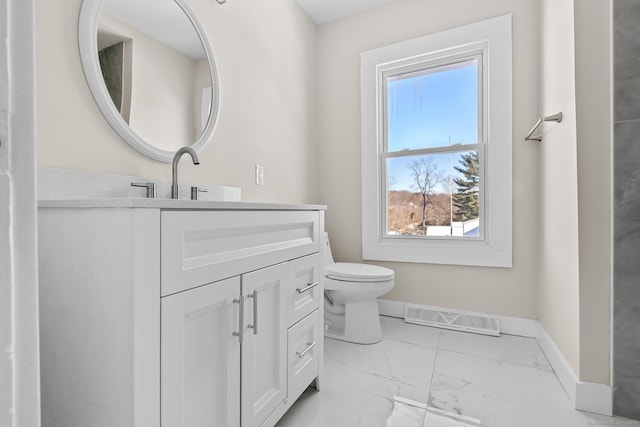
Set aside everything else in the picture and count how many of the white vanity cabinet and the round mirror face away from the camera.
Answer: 0

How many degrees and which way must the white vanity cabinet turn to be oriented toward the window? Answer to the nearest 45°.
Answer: approximately 90° to its left

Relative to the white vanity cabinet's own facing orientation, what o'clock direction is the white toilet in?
The white toilet is roughly at 9 o'clock from the white vanity cabinet.

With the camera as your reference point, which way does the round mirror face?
facing the viewer and to the right of the viewer

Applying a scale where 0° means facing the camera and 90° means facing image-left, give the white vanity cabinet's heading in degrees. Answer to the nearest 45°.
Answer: approximately 315°
